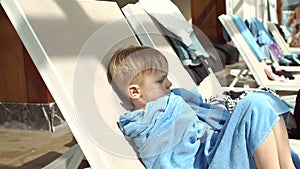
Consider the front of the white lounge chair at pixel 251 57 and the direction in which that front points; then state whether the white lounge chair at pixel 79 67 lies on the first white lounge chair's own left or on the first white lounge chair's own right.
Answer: on the first white lounge chair's own right

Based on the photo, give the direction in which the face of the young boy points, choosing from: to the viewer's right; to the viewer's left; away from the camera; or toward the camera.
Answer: to the viewer's right

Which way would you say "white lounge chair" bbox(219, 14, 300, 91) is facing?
to the viewer's right

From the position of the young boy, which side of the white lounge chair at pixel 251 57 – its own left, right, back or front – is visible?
right

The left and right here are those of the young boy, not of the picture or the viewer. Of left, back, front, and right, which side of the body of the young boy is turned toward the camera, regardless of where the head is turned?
right

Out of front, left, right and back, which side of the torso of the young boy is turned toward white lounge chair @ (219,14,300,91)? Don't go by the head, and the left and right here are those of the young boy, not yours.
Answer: left

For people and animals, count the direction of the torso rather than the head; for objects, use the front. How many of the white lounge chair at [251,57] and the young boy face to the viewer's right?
2
